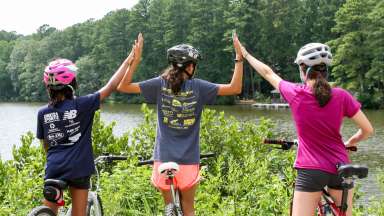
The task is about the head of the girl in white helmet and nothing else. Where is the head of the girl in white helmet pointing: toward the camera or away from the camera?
away from the camera

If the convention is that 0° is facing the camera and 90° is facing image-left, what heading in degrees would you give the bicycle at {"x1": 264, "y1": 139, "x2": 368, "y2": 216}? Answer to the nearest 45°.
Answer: approximately 135°

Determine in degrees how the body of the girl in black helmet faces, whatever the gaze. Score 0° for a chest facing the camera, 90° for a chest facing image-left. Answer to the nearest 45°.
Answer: approximately 180°

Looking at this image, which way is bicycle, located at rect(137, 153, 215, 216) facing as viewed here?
away from the camera

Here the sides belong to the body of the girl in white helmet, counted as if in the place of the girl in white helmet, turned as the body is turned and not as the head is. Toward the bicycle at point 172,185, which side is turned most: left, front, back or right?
left

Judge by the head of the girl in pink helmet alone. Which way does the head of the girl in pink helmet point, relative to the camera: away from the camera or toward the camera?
away from the camera

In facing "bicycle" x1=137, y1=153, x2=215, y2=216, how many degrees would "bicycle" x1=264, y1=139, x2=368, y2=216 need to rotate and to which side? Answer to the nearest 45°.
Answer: approximately 45° to its left

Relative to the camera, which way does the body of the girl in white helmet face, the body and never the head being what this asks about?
away from the camera

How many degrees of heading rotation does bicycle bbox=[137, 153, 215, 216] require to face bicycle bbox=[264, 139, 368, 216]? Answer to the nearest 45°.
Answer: approximately 90° to its right

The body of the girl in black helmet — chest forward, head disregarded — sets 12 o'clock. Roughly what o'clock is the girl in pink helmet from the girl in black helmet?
The girl in pink helmet is roughly at 9 o'clock from the girl in black helmet.
